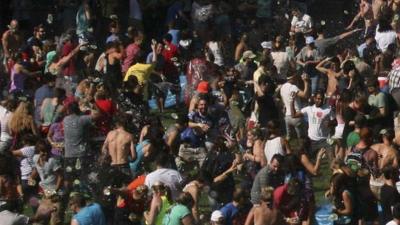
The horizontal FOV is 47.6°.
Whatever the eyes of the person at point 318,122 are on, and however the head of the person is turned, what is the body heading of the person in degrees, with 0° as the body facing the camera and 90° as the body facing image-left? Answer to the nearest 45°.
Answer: approximately 0°

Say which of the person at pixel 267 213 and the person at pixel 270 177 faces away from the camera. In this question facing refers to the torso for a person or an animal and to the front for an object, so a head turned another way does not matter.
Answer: the person at pixel 267 213

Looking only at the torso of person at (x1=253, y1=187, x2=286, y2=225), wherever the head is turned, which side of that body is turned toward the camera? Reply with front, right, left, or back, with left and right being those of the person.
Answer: back

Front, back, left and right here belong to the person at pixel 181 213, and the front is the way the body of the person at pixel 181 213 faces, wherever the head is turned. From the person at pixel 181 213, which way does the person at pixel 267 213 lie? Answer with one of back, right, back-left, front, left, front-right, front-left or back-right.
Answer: front-right

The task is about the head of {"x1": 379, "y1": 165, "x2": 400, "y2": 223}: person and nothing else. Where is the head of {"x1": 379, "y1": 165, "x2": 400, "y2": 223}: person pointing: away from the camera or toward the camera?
away from the camera

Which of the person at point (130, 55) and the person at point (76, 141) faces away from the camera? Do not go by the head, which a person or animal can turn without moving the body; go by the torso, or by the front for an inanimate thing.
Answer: the person at point (76, 141)

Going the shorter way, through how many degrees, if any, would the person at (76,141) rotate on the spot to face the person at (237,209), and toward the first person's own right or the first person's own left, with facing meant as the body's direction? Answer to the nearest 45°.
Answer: approximately 135° to the first person's own right
